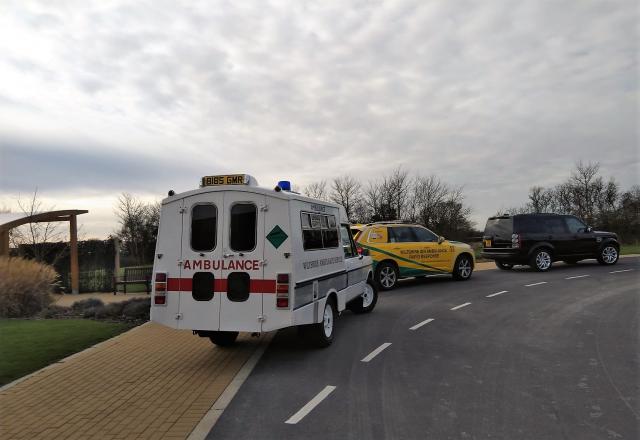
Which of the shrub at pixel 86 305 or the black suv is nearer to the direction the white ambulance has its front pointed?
the black suv

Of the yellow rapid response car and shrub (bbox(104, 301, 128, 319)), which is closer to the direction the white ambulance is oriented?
the yellow rapid response car

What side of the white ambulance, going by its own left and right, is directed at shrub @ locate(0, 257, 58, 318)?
left

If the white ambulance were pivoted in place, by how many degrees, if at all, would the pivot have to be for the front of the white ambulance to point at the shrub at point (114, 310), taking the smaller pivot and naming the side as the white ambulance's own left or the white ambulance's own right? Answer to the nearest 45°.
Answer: approximately 90° to the white ambulance's own left

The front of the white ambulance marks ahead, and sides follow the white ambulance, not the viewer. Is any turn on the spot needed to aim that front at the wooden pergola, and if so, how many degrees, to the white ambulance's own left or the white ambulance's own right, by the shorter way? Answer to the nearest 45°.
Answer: approximately 90° to the white ambulance's own left

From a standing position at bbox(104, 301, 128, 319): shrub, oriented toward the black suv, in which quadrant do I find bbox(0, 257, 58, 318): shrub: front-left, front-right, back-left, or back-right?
back-left

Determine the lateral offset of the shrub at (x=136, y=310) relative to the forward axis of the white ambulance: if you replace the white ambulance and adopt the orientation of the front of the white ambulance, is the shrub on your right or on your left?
on your left

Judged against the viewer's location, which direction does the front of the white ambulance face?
facing away from the viewer and to the right of the viewer
